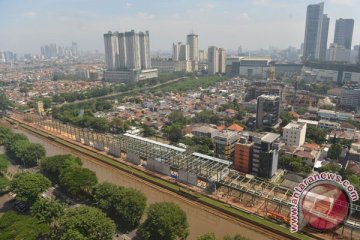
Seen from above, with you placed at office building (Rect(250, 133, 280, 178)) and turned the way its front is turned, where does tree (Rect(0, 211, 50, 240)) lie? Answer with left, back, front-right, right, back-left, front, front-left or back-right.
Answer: front

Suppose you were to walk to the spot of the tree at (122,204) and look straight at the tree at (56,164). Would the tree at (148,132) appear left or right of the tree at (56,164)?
right

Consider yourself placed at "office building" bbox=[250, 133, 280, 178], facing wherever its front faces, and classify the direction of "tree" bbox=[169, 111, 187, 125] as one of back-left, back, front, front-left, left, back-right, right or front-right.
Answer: right

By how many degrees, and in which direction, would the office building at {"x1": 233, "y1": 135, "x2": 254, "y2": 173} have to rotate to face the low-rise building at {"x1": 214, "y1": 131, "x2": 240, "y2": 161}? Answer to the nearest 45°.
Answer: approximately 90° to its right

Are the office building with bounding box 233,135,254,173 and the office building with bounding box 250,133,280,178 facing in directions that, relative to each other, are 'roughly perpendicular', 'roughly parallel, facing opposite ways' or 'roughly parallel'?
roughly parallel

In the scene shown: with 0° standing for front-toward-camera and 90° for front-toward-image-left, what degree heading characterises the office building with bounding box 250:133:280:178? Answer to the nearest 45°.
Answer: approximately 45°

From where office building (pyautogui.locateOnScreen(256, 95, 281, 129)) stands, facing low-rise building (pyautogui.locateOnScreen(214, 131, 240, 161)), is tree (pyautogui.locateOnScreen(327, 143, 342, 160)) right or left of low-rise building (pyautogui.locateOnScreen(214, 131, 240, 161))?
left

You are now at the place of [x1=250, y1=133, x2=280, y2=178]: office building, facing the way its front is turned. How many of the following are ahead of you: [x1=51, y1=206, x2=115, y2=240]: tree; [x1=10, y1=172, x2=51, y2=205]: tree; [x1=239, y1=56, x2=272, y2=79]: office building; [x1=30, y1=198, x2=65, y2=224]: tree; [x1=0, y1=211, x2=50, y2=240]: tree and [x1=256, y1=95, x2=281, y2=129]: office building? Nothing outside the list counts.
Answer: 4

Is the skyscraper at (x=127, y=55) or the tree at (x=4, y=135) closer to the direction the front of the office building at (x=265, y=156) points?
the tree

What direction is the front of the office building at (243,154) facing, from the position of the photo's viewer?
facing the viewer and to the left of the viewer

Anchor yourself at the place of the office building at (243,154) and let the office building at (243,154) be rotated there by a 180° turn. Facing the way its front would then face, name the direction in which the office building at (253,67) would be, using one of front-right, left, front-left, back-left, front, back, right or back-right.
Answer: front-left

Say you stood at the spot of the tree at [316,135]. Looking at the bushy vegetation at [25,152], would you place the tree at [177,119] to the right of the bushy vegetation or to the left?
right

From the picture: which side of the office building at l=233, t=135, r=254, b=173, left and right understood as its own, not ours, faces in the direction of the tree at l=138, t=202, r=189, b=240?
front

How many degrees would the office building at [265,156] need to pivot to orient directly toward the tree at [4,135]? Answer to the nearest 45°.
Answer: approximately 45° to its right

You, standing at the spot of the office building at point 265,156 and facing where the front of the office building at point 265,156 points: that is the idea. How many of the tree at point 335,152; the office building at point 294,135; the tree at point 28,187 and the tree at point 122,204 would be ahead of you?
2
